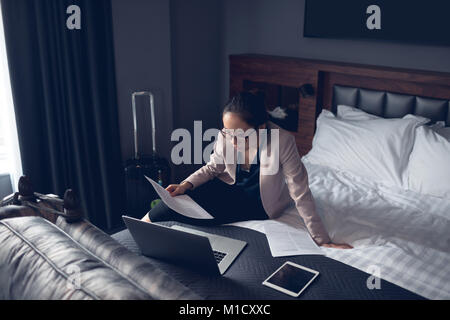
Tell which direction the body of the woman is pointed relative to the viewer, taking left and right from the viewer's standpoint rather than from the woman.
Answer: facing the viewer and to the left of the viewer

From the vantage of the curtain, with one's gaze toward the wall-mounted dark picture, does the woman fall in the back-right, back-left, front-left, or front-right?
front-right

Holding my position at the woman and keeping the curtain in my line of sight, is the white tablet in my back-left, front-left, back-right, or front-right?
back-left

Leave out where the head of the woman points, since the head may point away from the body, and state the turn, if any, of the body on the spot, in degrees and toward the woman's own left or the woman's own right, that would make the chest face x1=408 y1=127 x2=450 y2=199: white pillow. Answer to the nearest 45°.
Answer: approximately 135° to the woman's own left

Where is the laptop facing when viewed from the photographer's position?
facing away from the viewer and to the right of the viewer

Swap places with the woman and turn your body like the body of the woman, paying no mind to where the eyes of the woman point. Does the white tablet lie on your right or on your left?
on your left

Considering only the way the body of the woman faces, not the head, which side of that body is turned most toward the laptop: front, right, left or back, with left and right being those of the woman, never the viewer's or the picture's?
front

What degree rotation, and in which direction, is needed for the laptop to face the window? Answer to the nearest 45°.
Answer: approximately 90° to its left

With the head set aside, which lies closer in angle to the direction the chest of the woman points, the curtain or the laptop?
the laptop

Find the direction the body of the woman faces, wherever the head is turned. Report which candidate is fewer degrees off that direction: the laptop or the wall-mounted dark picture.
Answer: the laptop

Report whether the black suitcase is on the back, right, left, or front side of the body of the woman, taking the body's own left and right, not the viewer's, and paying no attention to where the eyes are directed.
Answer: right

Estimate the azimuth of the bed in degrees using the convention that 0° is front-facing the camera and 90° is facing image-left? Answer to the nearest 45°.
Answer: approximately 45°

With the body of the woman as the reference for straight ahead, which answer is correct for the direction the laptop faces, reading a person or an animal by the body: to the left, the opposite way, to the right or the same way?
the opposite way

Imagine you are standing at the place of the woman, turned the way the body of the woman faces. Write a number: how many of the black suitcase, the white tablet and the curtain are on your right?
2

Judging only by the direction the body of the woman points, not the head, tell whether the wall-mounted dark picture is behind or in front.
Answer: behind

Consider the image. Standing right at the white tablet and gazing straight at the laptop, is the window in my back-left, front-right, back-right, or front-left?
front-right

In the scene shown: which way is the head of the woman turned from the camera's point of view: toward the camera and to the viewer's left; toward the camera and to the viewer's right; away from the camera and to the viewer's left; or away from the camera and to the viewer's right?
toward the camera and to the viewer's left
